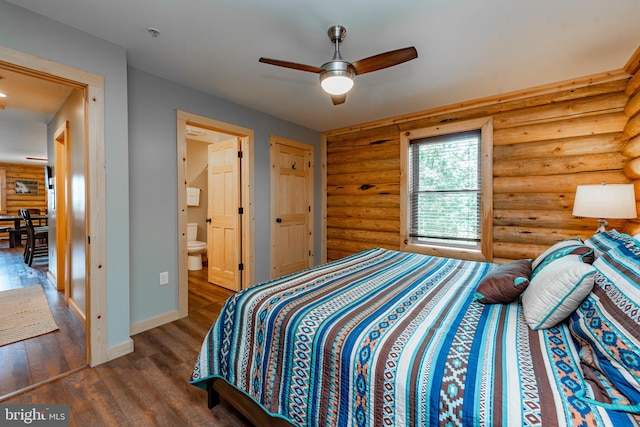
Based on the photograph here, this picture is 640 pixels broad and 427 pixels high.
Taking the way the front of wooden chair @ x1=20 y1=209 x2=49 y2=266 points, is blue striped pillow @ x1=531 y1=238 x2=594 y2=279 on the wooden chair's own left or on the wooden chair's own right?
on the wooden chair's own right

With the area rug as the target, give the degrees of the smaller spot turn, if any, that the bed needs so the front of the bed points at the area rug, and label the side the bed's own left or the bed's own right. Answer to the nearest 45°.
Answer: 0° — it already faces it

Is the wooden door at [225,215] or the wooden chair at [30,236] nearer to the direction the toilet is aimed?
the wooden door

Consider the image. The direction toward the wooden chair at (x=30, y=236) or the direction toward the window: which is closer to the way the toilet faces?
the window

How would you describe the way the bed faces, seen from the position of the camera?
facing to the left of the viewer
